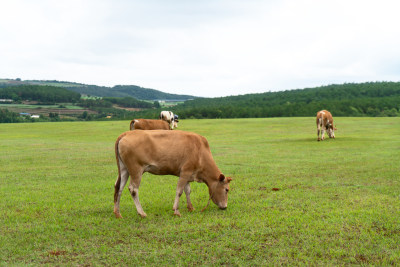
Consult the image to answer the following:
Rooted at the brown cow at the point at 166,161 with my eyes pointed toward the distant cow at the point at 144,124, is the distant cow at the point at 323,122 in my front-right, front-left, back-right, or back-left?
front-right

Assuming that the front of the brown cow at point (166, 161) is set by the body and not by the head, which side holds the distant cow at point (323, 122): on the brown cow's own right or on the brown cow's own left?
on the brown cow's own left

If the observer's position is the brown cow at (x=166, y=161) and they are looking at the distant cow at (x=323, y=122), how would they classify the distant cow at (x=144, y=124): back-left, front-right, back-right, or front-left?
front-left

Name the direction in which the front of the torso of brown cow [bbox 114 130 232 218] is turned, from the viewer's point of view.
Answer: to the viewer's right

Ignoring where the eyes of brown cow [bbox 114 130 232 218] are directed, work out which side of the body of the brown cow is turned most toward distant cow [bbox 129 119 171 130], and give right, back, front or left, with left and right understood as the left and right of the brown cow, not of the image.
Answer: left

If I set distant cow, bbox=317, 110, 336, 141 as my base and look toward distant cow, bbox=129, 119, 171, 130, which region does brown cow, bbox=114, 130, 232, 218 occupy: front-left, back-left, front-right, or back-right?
front-left
